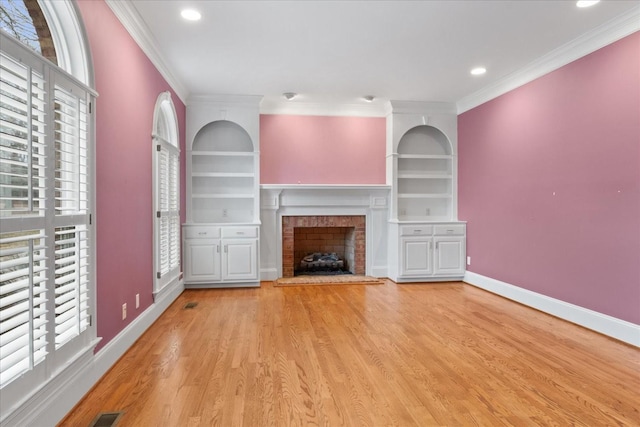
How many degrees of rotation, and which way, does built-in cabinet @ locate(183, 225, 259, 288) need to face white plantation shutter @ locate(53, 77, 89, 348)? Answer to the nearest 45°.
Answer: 0° — it already faces it

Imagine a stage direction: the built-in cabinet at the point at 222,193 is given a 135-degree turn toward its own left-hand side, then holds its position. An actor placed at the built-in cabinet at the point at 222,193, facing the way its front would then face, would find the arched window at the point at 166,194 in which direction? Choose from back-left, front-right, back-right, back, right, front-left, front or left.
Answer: back

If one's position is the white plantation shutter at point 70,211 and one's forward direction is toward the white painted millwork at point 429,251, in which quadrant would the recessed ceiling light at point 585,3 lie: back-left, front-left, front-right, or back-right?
front-right

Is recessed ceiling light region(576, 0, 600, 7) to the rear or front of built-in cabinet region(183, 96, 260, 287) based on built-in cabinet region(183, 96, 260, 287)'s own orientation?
to the front

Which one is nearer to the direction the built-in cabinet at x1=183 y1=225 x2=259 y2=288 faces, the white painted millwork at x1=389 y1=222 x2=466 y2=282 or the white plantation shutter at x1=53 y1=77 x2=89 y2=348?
the white plantation shutter

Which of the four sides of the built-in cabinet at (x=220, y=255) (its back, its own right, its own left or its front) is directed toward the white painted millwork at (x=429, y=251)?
left

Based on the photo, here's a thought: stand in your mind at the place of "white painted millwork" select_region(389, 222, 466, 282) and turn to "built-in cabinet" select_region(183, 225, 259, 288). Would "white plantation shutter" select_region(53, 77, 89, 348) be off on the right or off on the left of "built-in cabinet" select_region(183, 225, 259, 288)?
left

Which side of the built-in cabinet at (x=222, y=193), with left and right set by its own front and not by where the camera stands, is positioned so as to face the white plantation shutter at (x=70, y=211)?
front

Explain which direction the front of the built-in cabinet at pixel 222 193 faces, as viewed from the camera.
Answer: facing the viewer

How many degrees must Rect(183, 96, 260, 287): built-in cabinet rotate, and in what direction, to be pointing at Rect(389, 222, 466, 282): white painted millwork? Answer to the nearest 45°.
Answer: approximately 90° to its left

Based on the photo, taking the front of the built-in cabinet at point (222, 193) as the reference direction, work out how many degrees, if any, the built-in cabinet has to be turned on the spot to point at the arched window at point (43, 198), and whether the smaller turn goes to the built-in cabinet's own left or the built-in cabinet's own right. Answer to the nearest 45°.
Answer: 0° — it already faces it
